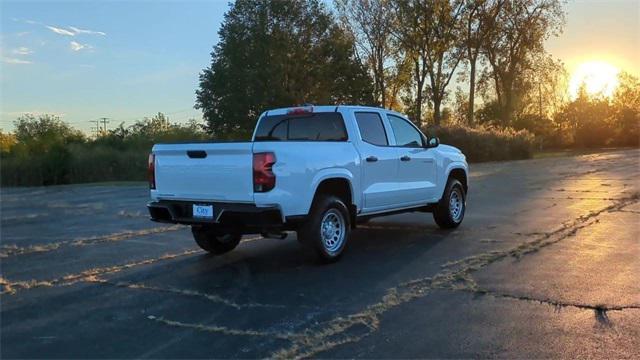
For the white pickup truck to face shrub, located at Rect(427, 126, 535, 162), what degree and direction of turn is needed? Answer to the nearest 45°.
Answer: approximately 45° to its left

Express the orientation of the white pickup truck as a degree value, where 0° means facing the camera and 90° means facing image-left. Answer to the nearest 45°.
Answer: approximately 225°
